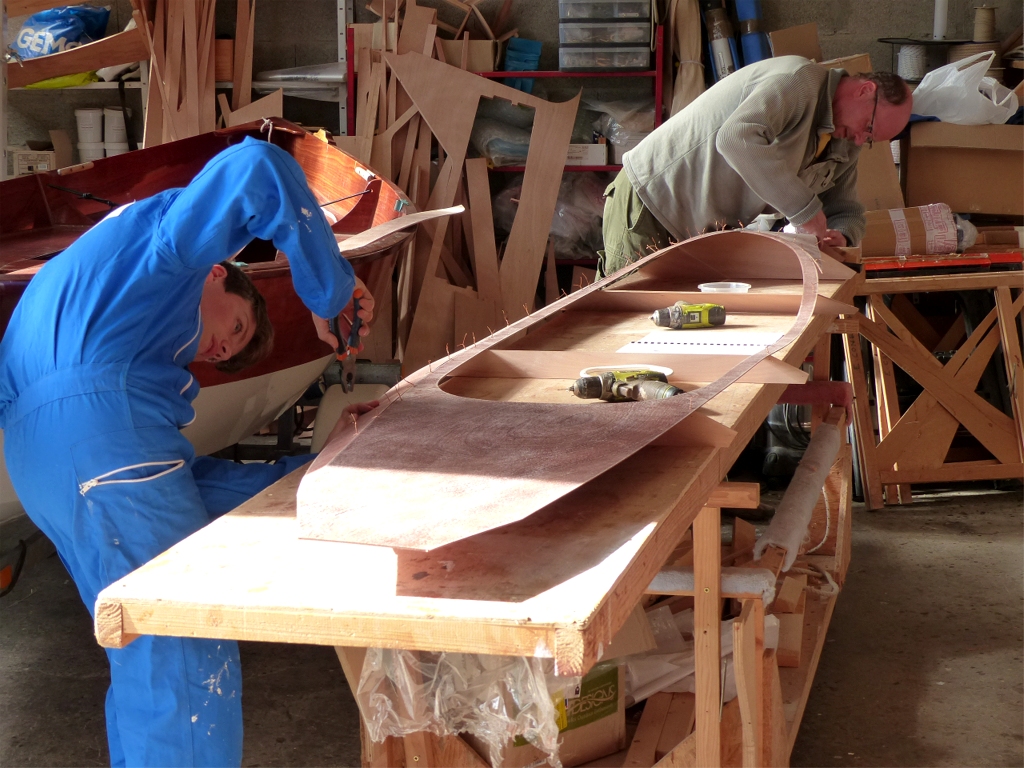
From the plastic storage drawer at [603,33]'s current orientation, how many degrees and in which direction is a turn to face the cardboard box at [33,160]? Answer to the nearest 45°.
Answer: approximately 90° to its right

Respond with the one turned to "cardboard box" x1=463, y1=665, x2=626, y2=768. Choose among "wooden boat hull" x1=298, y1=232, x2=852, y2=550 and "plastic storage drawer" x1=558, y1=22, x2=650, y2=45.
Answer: the plastic storage drawer

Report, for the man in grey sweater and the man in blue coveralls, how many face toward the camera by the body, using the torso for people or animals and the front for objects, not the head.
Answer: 0

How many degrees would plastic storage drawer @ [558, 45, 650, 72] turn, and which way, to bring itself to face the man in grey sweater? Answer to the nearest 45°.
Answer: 0° — it already faces them

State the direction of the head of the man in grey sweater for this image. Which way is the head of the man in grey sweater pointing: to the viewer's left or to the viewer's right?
to the viewer's right

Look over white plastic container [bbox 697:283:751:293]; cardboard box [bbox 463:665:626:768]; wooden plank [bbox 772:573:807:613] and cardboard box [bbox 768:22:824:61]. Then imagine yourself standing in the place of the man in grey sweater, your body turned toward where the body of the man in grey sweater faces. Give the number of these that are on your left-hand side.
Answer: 1

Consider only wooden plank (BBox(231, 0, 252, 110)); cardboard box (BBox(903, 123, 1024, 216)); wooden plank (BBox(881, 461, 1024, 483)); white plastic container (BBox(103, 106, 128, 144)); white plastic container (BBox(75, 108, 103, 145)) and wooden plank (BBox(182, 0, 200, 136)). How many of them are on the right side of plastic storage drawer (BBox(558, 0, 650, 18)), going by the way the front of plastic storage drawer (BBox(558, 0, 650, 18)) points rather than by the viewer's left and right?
4

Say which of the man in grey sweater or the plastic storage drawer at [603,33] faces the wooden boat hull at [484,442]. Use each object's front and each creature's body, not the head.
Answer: the plastic storage drawer

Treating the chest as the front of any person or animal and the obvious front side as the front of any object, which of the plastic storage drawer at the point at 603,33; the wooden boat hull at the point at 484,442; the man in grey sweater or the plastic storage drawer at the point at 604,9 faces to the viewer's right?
the man in grey sweater

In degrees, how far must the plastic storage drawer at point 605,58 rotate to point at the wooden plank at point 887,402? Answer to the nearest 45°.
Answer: approximately 45° to its left

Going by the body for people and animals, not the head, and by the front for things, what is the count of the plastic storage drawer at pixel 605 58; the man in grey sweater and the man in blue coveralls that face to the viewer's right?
2

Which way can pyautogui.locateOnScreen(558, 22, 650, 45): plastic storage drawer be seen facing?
toward the camera

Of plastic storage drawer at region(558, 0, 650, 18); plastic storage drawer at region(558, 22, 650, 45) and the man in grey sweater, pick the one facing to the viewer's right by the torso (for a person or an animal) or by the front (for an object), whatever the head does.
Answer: the man in grey sweater

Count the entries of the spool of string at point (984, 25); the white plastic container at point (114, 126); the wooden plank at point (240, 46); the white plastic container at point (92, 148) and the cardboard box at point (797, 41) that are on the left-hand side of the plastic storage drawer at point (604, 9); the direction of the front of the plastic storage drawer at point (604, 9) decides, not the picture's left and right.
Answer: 2

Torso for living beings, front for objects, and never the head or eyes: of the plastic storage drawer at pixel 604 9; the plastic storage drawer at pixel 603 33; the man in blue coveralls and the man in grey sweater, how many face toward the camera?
2

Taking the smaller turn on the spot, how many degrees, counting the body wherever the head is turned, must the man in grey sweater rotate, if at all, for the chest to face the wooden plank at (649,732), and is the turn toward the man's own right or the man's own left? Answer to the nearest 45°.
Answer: approximately 90° to the man's own right

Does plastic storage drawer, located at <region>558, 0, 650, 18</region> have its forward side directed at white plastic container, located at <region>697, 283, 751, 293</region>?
yes
